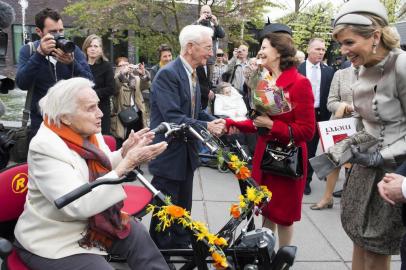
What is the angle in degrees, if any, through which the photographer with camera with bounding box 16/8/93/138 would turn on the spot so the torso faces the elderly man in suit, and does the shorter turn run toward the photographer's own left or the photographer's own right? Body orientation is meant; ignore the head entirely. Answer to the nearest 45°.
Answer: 0° — they already face them

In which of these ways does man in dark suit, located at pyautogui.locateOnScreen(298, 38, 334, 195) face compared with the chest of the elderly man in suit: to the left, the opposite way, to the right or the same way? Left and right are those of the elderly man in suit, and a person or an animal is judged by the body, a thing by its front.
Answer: to the right

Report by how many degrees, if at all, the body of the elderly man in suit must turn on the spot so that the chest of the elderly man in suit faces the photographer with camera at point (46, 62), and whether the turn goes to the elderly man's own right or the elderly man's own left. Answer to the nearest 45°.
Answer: approximately 180°

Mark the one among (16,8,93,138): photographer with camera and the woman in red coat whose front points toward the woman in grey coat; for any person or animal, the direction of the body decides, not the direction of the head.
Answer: the photographer with camera

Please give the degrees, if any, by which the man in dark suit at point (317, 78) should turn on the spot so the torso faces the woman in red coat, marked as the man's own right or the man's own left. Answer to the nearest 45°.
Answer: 0° — they already face them

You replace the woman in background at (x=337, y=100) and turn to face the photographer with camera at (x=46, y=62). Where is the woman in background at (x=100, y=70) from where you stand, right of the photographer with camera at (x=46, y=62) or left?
right

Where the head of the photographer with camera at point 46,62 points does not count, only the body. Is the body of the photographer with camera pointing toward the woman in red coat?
yes

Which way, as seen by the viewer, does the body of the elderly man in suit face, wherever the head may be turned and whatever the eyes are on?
to the viewer's right

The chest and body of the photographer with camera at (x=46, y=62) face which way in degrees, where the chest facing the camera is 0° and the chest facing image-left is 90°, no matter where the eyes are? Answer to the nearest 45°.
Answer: approximately 315°

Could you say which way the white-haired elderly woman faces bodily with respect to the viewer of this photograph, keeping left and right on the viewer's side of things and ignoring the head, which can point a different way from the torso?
facing to the right of the viewer

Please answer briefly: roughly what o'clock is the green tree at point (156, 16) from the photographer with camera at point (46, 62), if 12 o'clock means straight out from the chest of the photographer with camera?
The green tree is roughly at 8 o'clock from the photographer with camera.

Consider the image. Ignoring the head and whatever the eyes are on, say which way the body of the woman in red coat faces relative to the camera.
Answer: to the viewer's left

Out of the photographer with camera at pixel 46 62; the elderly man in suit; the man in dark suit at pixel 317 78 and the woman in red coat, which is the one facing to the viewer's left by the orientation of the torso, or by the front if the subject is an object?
the woman in red coat

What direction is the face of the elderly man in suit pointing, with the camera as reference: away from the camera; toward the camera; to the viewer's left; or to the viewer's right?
to the viewer's right

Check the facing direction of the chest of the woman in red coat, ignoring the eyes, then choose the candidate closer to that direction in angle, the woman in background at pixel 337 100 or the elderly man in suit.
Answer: the elderly man in suit

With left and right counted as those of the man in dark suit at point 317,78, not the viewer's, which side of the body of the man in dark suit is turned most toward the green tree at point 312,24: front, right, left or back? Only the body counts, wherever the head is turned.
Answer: back

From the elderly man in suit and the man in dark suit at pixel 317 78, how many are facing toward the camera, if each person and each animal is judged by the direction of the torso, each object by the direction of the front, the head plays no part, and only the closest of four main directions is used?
1

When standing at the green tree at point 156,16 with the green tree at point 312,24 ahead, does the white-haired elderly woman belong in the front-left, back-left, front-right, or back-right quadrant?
back-right
